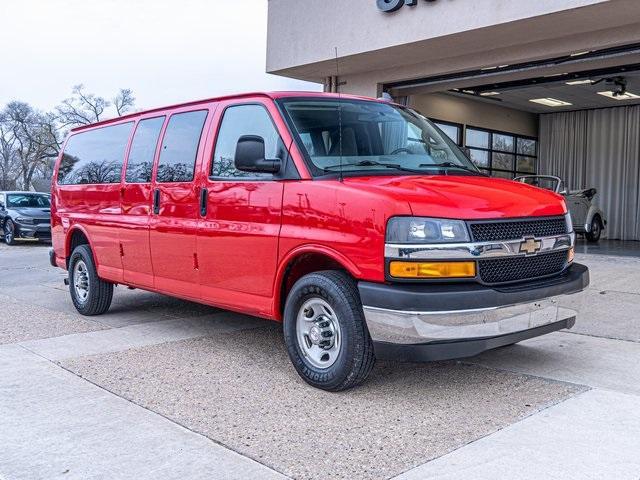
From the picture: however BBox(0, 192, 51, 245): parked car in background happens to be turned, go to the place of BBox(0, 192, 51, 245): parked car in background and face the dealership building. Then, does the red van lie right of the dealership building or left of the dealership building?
right

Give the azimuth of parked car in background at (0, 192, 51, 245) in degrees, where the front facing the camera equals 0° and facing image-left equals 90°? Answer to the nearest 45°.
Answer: approximately 315°

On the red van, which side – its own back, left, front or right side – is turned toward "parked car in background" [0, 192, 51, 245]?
back

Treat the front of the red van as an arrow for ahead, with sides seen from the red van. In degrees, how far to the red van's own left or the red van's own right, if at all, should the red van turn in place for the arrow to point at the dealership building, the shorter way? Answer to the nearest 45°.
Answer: approximately 135° to the red van's own left

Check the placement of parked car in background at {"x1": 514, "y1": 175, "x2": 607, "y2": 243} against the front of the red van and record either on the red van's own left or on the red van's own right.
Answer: on the red van's own left
